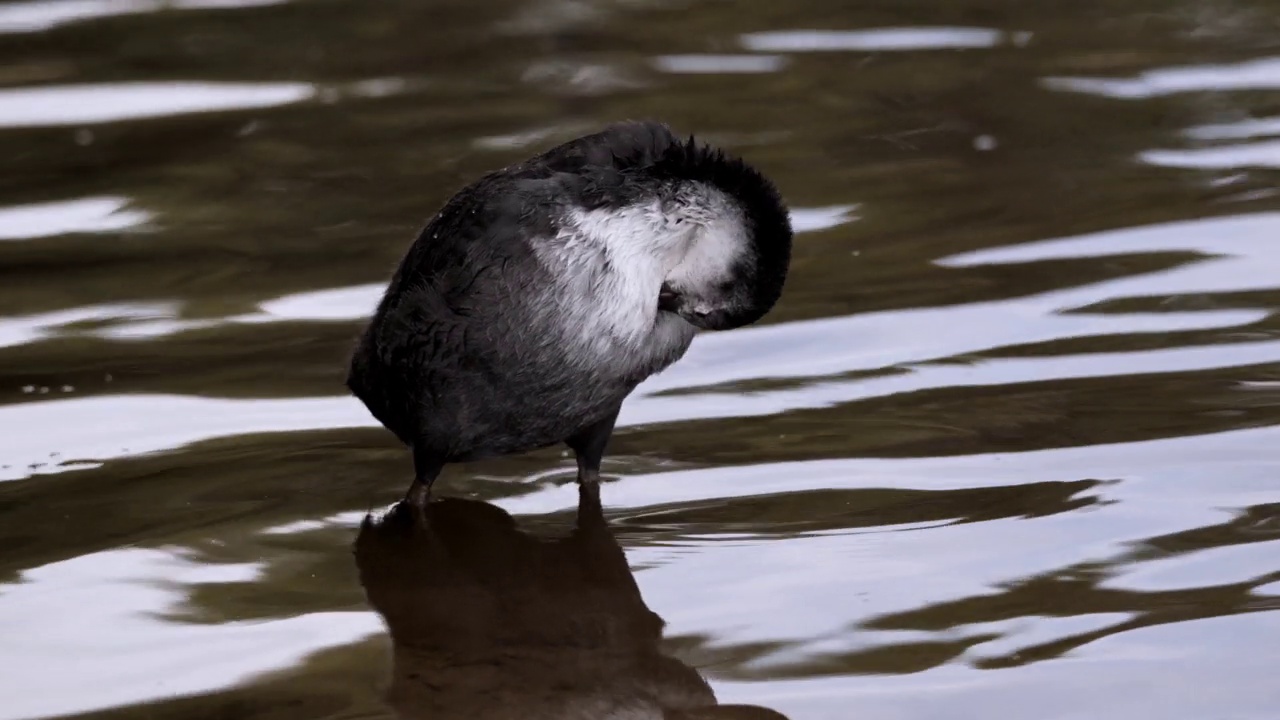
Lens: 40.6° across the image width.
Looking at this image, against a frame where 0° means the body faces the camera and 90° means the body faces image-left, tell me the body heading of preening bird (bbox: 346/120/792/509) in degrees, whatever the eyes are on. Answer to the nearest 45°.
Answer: approximately 315°
